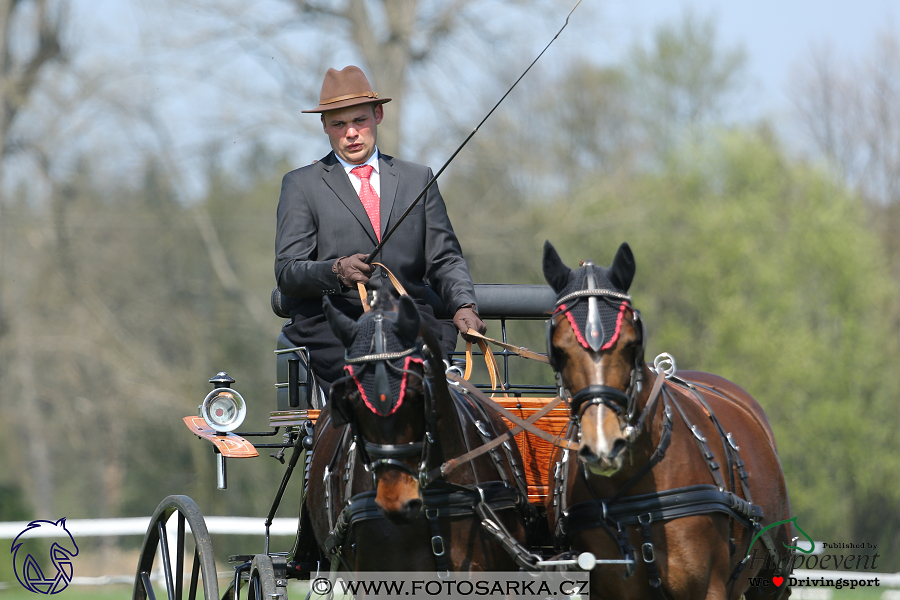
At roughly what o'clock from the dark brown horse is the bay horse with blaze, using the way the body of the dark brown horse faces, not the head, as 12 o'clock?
The bay horse with blaze is roughly at 9 o'clock from the dark brown horse.

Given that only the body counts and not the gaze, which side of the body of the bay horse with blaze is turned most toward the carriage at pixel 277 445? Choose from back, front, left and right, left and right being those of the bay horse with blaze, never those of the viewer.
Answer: back

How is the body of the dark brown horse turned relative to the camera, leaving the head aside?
toward the camera

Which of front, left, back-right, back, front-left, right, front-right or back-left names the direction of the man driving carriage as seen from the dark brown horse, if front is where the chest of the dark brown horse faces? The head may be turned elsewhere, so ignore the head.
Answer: back

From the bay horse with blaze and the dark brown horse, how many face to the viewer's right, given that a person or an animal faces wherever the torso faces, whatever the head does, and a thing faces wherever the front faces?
0

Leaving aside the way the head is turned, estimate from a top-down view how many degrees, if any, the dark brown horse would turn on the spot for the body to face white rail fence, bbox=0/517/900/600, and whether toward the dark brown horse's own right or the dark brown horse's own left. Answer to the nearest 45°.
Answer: approximately 180°

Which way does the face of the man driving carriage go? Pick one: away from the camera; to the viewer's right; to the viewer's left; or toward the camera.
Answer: toward the camera

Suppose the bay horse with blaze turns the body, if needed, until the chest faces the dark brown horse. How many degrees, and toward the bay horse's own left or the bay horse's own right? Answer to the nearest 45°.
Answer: approximately 45° to the bay horse's own right
